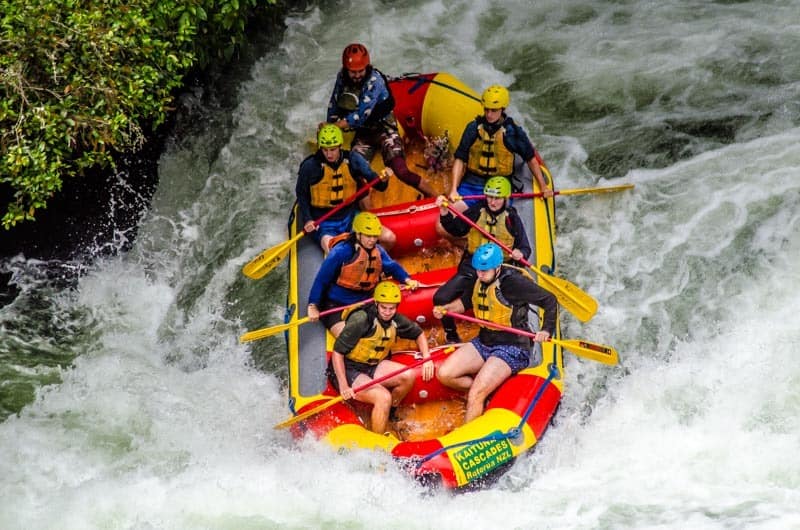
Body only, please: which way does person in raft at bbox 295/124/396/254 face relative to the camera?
toward the camera

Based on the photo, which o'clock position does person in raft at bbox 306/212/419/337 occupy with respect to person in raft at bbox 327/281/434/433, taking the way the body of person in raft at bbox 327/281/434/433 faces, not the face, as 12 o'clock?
person in raft at bbox 306/212/419/337 is roughly at 7 o'clock from person in raft at bbox 327/281/434/433.

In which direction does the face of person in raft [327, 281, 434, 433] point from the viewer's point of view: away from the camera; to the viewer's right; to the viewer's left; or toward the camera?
toward the camera

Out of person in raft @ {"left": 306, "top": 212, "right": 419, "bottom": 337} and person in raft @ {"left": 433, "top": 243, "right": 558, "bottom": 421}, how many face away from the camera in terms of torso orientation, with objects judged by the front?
0

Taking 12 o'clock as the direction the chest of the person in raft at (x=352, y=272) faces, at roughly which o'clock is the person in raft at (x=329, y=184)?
the person in raft at (x=329, y=184) is roughly at 7 o'clock from the person in raft at (x=352, y=272).

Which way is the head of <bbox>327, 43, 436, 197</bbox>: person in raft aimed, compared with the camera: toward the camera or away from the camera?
toward the camera

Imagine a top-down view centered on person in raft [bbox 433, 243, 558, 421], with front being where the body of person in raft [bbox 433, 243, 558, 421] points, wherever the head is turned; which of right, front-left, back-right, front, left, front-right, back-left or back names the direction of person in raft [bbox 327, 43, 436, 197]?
right

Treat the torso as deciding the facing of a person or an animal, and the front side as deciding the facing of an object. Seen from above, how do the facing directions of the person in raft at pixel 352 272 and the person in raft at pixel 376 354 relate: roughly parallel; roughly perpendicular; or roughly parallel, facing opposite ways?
roughly parallel

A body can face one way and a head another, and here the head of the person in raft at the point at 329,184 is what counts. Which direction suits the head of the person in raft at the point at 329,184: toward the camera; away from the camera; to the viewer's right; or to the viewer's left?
toward the camera

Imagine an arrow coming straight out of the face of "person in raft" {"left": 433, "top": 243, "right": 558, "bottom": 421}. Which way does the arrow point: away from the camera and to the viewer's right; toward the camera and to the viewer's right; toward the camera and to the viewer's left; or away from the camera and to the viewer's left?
toward the camera and to the viewer's left

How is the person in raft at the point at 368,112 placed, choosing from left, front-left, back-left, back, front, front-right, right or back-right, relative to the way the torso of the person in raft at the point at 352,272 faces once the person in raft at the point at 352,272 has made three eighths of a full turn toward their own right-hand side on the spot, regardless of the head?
right

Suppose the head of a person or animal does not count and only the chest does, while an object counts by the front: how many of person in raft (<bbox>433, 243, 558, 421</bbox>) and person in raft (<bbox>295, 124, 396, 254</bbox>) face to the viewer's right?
0

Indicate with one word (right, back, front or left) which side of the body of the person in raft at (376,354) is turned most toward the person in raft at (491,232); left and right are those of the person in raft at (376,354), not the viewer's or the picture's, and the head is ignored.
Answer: left

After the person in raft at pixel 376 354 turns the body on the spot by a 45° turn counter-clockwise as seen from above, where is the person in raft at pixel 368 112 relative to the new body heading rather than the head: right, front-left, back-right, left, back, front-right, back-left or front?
left

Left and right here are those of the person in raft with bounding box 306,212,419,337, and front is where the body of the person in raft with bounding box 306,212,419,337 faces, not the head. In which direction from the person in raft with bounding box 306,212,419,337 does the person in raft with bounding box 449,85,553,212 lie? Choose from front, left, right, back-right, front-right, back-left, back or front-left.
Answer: left

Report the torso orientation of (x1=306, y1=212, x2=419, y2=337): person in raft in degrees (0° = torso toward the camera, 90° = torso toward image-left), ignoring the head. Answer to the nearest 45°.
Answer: approximately 315°

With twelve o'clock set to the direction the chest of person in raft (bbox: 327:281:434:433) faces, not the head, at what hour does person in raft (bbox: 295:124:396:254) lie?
person in raft (bbox: 295:124:396:254) is roughly at 7 o'clock from person in raft (bbox: 327:281:434:433).

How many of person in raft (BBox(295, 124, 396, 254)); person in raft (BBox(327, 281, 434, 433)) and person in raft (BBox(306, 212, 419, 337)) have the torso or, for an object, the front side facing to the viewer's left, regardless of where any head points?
0

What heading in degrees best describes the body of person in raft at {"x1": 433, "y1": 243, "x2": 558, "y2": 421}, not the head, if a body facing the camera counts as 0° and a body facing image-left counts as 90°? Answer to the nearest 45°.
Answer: approximately 45°
